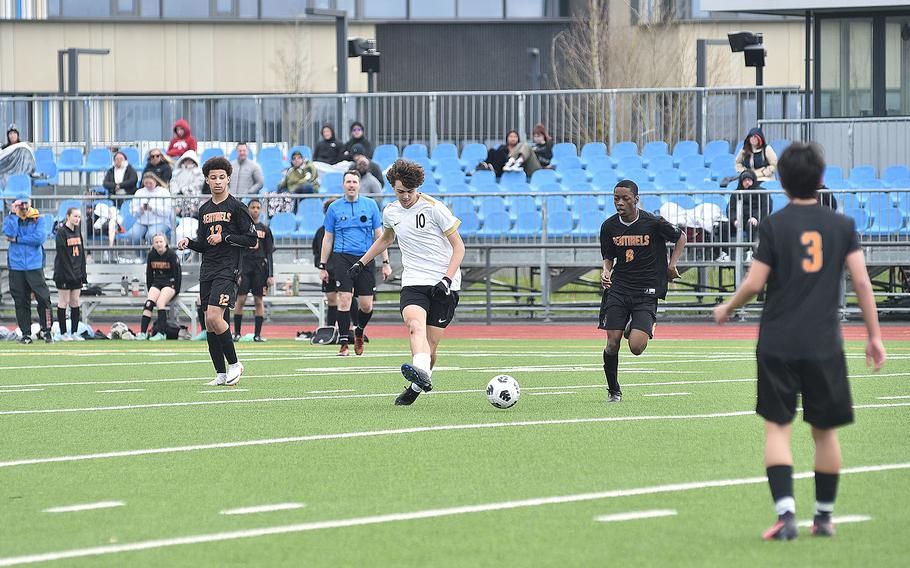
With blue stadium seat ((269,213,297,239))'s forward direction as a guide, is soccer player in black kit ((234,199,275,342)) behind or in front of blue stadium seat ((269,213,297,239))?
in front

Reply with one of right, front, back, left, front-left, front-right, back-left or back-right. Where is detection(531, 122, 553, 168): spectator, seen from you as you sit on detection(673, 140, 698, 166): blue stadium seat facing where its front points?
right

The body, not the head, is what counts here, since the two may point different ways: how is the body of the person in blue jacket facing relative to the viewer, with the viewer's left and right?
facing the viewer

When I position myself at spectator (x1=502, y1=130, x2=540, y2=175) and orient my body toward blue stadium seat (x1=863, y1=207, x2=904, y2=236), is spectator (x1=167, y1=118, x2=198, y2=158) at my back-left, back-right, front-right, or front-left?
back-right

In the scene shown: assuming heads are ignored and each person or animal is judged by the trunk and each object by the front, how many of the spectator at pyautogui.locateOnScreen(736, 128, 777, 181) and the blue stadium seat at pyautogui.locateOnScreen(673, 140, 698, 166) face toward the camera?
2

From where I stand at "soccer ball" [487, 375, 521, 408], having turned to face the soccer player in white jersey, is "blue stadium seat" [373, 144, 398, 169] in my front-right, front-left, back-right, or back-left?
front-right

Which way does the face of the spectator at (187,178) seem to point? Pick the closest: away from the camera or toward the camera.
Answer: toward the camera

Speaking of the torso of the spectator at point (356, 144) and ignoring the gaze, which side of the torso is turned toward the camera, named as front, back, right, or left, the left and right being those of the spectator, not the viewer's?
front

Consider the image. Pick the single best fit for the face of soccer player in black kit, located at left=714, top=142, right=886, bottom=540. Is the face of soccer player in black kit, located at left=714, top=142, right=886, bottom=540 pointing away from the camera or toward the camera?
away from the camera

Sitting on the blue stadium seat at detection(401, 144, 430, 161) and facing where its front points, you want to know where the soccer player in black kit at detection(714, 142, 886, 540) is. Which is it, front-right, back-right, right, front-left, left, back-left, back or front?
front

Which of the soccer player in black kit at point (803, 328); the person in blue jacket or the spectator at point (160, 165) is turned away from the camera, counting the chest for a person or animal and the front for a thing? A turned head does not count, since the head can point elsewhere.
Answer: the soccer player in black kit

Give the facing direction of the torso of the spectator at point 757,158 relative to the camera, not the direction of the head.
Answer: toward the camera

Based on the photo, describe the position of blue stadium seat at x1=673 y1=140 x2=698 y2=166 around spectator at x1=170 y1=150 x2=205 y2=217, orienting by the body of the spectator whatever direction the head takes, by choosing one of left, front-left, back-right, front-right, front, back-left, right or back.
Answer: left

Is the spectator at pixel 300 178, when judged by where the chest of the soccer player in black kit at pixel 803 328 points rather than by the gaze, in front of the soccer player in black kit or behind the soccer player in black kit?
in front

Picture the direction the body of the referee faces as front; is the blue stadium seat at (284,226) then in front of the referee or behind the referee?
behind

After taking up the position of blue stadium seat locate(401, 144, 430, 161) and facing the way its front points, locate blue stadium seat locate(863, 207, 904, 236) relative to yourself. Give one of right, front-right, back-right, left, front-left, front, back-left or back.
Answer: front-left
